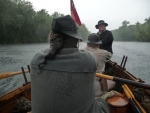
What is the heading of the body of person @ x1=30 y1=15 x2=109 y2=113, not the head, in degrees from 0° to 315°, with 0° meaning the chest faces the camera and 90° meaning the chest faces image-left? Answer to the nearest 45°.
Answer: approximately 180°

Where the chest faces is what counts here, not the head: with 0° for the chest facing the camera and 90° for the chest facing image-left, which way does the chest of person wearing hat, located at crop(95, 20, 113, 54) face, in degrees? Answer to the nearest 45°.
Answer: approximately 45°
